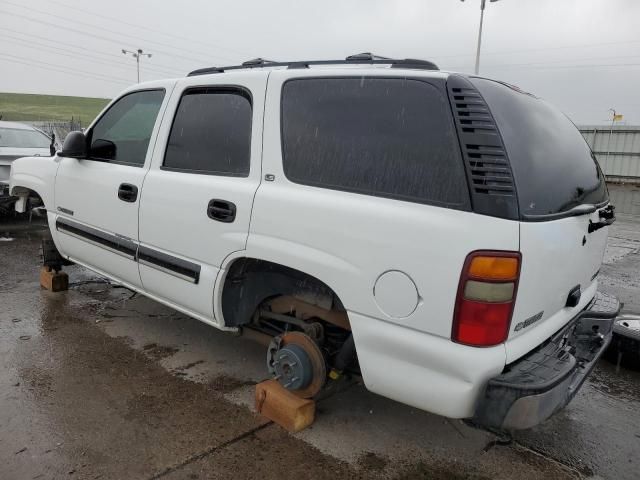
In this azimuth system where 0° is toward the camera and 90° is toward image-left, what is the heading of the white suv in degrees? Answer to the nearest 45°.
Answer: approximately 135°

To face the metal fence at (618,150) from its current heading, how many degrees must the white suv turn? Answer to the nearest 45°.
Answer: approximately 90° to its right

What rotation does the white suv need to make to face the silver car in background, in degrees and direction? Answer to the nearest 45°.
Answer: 0° — it already faces it
